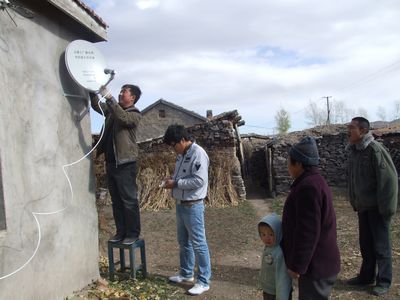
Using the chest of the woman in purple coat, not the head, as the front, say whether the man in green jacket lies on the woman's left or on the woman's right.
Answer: on the woman's right

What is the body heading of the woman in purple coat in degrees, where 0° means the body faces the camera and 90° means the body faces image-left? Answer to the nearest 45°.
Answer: approximately 90°

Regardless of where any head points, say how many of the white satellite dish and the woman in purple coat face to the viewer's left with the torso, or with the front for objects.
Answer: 1

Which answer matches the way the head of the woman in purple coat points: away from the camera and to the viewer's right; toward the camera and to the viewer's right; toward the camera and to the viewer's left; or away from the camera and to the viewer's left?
away from the camera and to the viewer's left

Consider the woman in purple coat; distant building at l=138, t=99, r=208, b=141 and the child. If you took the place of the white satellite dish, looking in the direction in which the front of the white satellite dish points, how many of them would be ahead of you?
2

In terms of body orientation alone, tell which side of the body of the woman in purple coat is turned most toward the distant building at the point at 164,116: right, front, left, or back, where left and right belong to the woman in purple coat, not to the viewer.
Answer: right

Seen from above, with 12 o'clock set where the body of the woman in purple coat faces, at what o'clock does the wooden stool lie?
The wooden stool is roughly at 1 o'clock from the woman in purple coat.

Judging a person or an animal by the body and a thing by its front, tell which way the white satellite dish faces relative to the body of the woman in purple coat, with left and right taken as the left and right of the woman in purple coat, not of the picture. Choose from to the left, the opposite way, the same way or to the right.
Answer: the opposite way

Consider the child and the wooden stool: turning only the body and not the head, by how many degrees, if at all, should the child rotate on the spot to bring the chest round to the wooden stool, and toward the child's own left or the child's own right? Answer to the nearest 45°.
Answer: approximately 90° to the child's own right

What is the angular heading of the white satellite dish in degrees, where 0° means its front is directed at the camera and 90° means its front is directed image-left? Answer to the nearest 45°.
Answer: approximately 315°

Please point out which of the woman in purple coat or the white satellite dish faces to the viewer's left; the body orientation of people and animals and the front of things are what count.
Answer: the woman in purple coat

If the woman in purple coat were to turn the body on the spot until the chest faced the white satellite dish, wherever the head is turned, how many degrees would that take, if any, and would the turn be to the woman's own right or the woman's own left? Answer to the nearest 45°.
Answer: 0° — they already face it
